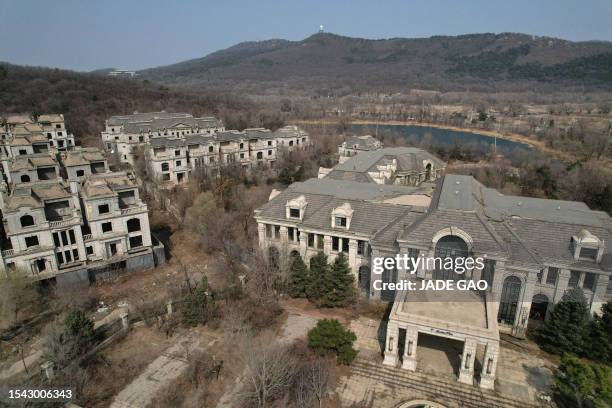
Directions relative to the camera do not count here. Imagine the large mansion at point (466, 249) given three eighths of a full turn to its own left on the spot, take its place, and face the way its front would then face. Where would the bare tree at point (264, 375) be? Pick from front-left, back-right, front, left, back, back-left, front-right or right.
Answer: back

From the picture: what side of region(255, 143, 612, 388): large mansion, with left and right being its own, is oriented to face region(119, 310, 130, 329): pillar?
right

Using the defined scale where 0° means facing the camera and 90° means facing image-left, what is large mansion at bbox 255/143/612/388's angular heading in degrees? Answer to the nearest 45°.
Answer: approximately 0°

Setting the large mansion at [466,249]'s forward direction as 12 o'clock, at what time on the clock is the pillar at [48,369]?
The pillar is roughly at 2 o'clock from the large mansion.

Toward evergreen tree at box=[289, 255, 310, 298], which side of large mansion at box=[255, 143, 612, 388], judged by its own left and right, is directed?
right

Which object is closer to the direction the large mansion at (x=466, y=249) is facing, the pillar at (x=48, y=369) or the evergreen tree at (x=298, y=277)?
the pillar
